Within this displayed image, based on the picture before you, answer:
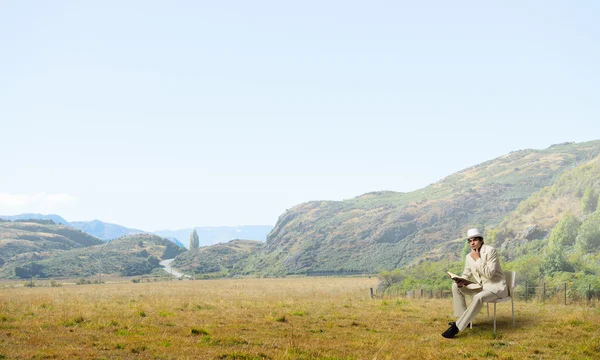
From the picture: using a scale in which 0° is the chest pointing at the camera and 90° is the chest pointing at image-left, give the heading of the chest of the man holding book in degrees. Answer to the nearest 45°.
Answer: approximately 45°

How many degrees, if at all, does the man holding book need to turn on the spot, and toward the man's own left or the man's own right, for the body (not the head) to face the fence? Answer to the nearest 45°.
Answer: approximately 135° to the man's own right
